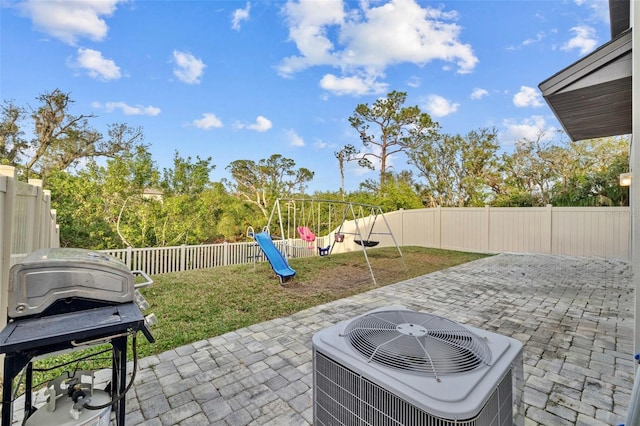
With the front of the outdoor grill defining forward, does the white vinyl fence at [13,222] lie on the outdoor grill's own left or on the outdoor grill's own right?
on the outdoor grill's own left

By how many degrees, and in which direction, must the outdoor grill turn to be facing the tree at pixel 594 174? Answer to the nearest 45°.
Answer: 0° — it already faces it

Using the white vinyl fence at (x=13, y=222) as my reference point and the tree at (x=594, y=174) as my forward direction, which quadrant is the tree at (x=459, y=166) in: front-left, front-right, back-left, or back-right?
front-left

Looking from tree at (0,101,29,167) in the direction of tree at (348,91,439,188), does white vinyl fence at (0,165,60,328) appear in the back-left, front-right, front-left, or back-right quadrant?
front-right

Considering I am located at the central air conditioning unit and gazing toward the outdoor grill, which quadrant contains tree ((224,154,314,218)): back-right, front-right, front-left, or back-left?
front-right

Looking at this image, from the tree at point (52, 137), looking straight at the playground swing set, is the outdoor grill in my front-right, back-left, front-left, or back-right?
front-right

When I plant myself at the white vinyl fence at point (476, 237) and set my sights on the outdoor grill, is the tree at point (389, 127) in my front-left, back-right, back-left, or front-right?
back-right

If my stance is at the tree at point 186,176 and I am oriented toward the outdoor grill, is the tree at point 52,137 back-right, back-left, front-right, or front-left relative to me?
back-right

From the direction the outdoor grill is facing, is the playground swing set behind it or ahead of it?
ahead

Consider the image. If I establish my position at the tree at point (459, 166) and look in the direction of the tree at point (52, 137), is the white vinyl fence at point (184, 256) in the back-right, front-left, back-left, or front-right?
front-left

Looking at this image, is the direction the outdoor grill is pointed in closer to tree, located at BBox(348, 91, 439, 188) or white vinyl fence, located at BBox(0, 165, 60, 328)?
the tree

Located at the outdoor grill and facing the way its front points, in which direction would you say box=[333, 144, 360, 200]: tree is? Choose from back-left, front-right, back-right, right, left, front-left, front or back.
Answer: front-left

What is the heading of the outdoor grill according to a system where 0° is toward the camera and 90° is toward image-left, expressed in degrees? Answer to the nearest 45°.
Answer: approximately 270°
